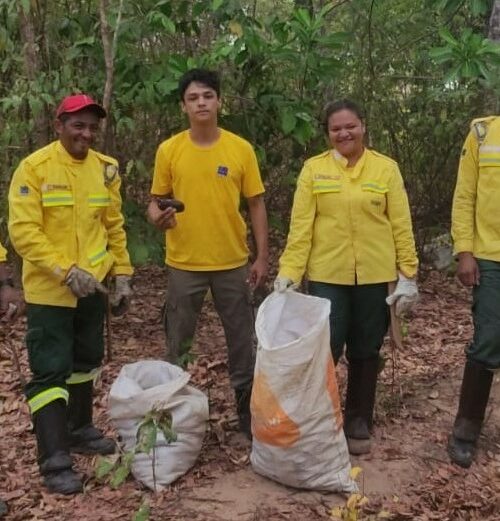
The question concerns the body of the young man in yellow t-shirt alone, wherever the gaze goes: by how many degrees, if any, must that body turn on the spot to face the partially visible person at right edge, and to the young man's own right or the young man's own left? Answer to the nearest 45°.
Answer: approximately 90° to the young man's own left

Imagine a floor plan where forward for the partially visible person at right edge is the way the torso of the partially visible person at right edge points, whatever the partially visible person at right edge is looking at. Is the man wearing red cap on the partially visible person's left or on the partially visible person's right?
on the partially visible person's right

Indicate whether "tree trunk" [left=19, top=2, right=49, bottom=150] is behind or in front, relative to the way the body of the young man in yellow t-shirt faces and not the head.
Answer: behind

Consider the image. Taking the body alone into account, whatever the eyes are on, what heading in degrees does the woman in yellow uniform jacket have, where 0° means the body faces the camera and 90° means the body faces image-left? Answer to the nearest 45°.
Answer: approximately 0°

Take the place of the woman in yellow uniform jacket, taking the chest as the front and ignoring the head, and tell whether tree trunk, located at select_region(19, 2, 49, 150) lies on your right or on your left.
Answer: on your right

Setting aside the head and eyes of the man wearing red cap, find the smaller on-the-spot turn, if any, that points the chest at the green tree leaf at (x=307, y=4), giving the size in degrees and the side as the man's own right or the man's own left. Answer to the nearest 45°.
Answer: approximately 90° to the man's own left
